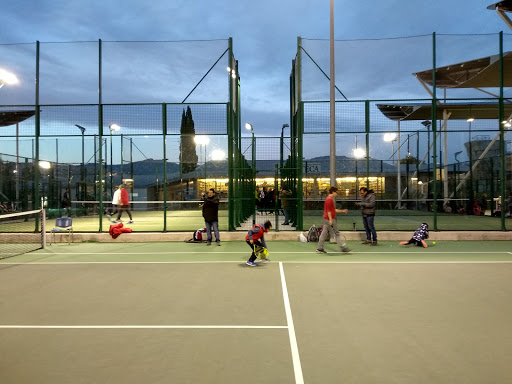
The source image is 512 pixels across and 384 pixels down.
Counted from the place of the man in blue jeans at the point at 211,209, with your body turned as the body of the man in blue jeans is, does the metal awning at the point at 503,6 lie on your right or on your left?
on your left

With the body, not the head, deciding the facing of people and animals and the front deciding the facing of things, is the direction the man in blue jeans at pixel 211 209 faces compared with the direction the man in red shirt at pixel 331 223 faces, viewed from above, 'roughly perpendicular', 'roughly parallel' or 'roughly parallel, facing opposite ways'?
roughly perpendicular

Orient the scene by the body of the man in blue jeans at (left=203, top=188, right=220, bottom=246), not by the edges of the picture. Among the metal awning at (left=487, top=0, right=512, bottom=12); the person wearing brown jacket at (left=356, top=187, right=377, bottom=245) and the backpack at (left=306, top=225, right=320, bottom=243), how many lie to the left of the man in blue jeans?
3

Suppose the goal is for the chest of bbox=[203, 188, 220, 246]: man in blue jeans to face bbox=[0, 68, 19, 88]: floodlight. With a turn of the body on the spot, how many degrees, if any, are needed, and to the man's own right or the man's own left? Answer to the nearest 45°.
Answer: approximately 90° to the man's own right

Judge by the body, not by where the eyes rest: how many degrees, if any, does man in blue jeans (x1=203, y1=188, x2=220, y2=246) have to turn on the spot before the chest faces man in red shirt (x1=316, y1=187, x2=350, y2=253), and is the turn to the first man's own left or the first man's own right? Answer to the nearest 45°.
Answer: approximately 45° to the first man's own left

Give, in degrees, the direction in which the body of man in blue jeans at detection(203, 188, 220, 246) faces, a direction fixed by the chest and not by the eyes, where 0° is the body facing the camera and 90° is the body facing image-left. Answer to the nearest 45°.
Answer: approximately 0°

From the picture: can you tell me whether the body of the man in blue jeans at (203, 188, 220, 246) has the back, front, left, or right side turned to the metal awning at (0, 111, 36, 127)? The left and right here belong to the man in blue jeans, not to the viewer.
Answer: right

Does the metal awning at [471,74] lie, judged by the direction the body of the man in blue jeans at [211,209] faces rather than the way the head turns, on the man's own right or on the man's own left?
on the man's own left

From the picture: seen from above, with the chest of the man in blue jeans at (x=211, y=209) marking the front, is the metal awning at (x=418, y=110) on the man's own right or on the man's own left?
on the man's own left

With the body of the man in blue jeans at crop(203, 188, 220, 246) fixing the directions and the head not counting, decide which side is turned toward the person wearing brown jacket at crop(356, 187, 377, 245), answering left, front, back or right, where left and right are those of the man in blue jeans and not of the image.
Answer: left
